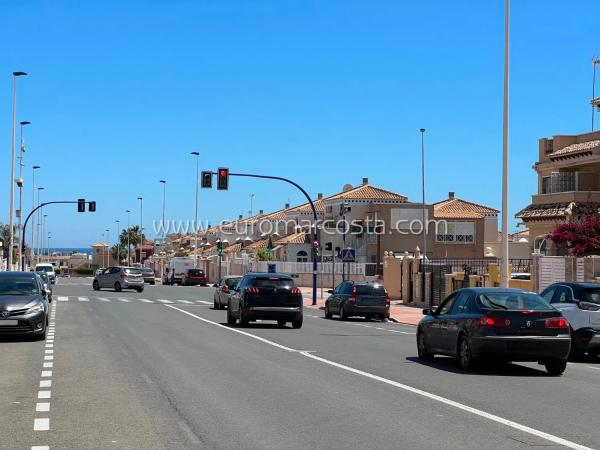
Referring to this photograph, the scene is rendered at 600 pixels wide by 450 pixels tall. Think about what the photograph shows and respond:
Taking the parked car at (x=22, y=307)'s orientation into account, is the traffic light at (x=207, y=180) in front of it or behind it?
behind

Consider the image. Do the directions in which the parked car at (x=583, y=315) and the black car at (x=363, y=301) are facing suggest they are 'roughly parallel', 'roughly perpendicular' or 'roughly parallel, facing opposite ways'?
roughly parallel

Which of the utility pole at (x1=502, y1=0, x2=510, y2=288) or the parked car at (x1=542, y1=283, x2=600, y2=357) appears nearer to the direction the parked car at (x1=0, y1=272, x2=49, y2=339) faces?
the parked car

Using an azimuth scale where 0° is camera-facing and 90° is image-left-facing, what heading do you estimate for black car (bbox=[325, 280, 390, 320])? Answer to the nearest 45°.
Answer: approximately 135°

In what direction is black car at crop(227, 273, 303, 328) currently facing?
away from the camera

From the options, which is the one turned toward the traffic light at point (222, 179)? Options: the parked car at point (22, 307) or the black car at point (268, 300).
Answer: the black car

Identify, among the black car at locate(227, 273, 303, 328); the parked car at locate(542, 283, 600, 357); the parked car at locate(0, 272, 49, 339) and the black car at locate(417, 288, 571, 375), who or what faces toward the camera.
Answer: the parked car at locate(0, 272, 49, 339)

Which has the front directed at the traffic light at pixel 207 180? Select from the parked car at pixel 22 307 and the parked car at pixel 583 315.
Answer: the parked car at pixel 583 315

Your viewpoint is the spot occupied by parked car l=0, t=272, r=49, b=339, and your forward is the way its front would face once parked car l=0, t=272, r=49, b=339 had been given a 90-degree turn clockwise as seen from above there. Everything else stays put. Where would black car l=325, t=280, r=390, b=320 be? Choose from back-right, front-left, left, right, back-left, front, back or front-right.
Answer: back-right

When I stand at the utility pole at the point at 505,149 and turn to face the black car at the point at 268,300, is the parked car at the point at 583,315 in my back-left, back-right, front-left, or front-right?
front-left

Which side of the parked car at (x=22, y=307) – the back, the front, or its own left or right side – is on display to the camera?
front

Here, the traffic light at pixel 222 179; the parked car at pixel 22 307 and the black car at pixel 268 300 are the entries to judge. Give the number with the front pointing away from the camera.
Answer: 1

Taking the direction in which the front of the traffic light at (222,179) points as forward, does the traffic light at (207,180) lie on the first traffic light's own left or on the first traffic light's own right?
on the first traffic light's own right

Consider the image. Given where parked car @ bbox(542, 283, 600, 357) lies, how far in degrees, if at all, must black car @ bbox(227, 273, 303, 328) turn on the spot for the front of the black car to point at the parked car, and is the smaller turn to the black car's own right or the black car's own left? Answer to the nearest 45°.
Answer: approximately 135° to the black car's own right

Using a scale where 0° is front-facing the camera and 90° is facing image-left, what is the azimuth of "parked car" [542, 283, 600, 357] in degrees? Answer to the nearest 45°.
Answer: approximately 135°

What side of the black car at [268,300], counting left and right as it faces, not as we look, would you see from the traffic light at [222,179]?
front

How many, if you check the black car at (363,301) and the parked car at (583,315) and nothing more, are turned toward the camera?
0

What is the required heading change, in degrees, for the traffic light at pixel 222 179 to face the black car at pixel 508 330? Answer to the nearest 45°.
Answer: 0° — it already faces it

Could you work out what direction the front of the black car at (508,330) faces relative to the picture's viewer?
facing away from the viewer and to the left of the viewer
